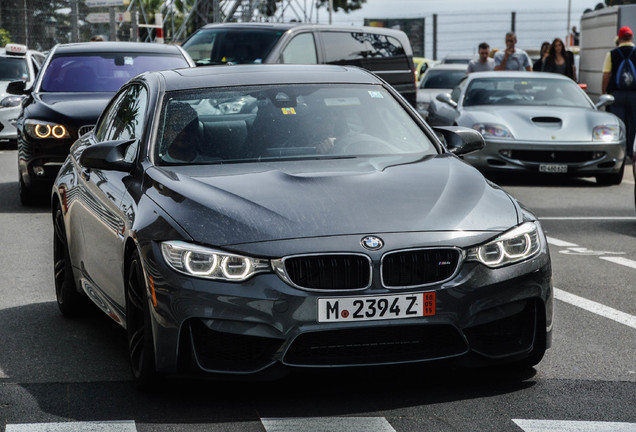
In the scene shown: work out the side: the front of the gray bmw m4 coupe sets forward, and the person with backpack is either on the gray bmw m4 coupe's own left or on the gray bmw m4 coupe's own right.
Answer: on the gray bmw m4 coupe's own left

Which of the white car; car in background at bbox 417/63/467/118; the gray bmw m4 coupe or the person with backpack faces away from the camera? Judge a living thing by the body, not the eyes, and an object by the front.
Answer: the person with backpack

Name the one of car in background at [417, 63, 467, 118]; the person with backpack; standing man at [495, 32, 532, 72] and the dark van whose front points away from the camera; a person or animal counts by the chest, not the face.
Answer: the person with backpack

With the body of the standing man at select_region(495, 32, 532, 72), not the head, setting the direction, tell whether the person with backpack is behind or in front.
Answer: in front

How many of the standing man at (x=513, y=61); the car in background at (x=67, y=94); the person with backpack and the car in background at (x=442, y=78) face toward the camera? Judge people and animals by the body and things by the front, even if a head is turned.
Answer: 3

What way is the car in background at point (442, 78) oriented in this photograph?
toward the camera

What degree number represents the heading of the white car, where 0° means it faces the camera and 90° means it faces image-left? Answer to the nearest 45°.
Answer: approximately 45°

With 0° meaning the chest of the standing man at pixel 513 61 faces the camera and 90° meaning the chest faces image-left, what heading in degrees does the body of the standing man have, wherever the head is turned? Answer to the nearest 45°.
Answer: approximately 0°

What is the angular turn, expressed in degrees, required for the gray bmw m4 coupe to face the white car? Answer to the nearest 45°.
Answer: approximately 135° to its left

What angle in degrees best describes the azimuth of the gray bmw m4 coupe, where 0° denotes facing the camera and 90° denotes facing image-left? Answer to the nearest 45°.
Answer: approximately 315°

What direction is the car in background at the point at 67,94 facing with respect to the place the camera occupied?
facing the viewer

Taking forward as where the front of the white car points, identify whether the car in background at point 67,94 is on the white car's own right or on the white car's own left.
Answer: on the white car's own left
